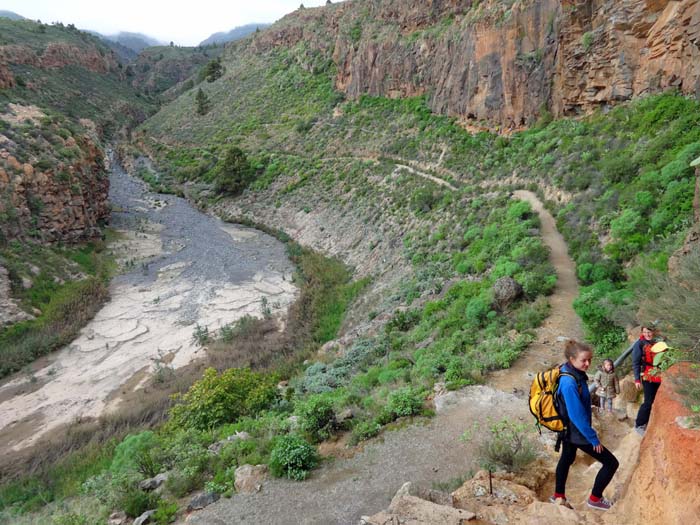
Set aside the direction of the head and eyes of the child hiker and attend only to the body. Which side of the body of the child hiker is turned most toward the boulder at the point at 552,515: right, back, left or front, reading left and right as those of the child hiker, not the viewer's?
front

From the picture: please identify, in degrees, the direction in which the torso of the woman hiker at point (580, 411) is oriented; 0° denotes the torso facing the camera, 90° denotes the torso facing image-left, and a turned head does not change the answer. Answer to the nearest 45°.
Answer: approximately 270°

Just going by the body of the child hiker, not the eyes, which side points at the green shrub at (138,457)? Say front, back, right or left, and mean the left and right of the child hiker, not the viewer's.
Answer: right

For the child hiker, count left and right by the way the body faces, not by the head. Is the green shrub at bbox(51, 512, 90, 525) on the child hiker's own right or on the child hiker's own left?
on the child hiker's own right

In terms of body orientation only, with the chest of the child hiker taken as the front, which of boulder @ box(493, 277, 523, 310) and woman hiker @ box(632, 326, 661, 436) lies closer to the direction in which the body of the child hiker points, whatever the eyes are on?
the woman hiker

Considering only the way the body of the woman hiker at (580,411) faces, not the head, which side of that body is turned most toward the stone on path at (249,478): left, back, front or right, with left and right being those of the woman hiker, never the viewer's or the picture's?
back

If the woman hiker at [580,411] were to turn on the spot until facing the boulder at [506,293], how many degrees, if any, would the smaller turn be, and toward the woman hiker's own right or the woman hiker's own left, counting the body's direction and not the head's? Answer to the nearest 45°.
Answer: approximately 90° to the woman hiker's own left

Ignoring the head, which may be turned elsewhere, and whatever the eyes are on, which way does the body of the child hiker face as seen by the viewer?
toward the camera

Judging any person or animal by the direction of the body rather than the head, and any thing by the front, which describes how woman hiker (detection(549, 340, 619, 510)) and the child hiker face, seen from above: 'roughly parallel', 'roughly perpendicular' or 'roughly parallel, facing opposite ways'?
roughly perpendicular

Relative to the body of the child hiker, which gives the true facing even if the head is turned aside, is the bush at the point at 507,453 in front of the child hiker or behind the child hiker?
in front
